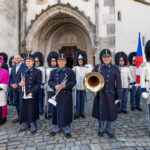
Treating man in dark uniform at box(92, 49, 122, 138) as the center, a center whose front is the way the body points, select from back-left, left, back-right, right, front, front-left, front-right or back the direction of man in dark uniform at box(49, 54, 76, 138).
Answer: right

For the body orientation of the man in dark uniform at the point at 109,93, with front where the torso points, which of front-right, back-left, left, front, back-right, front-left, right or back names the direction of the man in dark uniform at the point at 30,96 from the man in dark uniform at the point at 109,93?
right

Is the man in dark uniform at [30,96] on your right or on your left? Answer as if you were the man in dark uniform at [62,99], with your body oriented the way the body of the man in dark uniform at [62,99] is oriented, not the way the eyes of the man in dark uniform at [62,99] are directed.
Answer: on your right

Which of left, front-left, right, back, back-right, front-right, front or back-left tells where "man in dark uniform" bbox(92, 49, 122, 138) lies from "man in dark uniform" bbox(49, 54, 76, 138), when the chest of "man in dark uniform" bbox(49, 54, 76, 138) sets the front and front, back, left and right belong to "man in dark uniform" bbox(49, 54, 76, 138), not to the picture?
left

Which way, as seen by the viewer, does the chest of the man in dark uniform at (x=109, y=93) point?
toward the camera

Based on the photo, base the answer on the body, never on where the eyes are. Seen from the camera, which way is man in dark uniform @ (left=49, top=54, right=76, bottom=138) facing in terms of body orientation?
toward the camera

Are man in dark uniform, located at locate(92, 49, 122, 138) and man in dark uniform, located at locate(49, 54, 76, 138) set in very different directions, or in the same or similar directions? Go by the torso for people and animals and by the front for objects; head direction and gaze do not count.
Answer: same or similar directions

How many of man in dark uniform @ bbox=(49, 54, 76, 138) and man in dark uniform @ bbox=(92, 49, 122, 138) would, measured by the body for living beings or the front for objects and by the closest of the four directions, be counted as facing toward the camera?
2
